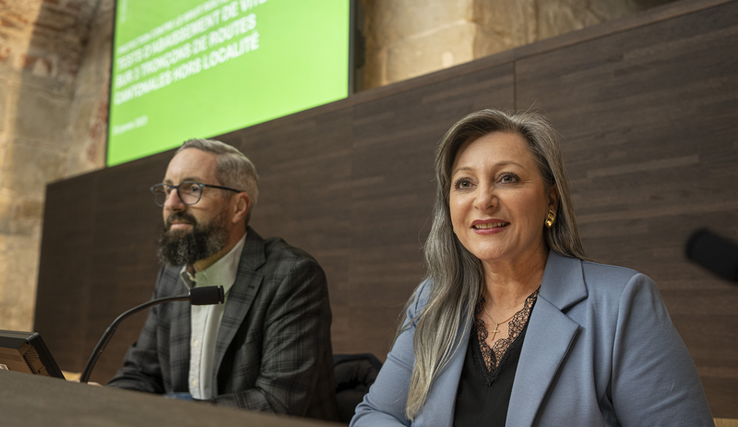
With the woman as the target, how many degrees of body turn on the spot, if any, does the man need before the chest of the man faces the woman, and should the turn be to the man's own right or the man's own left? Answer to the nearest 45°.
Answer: approximately 90° to the man's own left

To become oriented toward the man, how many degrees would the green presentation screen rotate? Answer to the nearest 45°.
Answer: approximately 45° to its left

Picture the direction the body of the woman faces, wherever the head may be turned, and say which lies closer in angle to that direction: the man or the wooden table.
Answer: the wooden table

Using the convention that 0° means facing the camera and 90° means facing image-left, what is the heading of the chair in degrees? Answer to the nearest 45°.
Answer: approximately 45°

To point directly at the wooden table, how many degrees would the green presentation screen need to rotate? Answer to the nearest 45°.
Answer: approximately 45° to its left

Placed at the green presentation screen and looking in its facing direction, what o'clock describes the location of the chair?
The chair is roughly at 10 o'clock from the green presentation screen.
